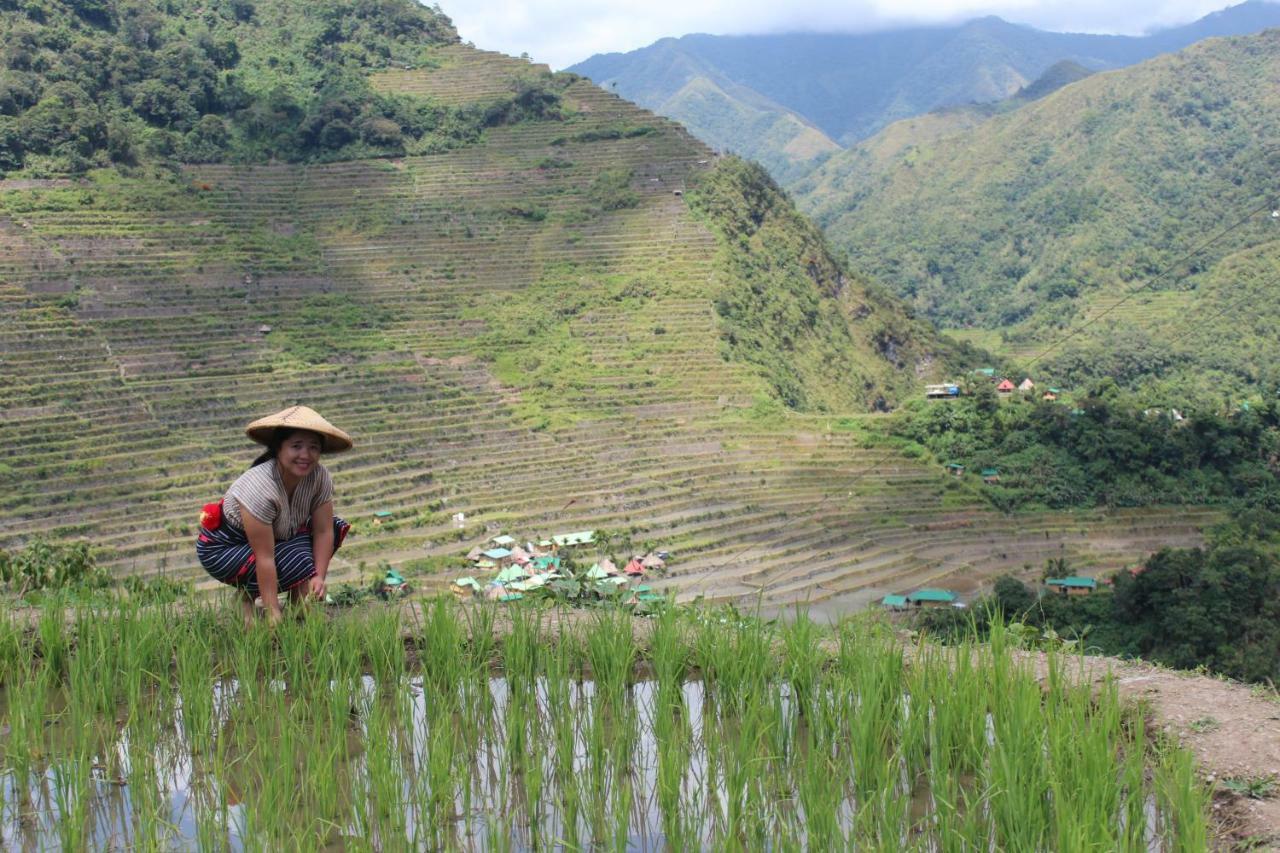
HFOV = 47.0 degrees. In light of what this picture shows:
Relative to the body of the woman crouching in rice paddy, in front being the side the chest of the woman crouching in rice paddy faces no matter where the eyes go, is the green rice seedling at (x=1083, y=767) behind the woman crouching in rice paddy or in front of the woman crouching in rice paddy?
in front

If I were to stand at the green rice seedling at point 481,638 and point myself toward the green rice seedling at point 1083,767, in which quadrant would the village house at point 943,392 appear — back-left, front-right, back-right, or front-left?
back-left

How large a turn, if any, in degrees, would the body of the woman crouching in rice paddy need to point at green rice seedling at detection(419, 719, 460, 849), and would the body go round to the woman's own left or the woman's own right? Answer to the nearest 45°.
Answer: approximately 45° to the woman's own right

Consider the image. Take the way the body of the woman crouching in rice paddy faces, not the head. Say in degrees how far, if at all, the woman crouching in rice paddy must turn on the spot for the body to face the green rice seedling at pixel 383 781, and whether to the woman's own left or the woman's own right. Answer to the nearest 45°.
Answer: approximately 45° to the woman's own right

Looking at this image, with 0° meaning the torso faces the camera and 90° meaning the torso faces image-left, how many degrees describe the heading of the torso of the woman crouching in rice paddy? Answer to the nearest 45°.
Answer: approximately 315°

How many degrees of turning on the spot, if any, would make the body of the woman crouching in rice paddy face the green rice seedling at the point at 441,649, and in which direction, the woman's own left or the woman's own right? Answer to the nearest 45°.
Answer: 0° — they already face it

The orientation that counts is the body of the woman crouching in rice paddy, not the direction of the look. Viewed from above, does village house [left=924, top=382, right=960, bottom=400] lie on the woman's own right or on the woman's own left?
on the woman's own left
